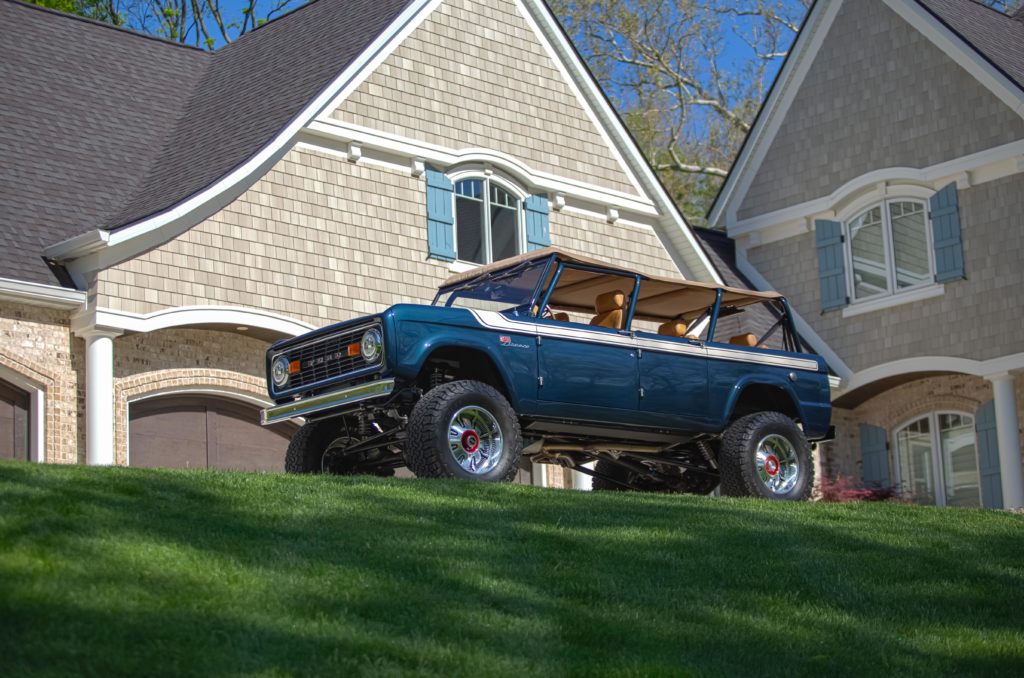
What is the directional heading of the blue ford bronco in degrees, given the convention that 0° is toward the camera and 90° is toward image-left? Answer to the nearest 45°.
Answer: approximately 45°

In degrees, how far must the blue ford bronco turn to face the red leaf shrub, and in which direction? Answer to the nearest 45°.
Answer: approximately 180°
